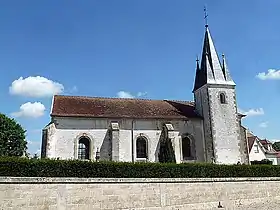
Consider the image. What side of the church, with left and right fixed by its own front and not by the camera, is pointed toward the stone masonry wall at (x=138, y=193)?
right

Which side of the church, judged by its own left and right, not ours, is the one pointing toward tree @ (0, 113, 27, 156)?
back

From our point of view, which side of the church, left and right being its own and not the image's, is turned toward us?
right
